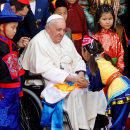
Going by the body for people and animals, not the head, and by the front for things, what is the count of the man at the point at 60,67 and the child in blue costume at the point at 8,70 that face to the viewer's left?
0

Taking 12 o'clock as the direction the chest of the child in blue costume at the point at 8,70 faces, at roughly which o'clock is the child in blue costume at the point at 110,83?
the child in blue costume at the point at 110,83 is roughly at 11 o'clock from the child in blue costume at the point at 8,70.

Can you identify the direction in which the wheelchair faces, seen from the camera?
facing the viewer and to the right of the viewer

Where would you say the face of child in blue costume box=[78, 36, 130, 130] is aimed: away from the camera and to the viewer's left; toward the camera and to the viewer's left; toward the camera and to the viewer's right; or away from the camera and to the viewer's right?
away from the camera and to the viewer's left

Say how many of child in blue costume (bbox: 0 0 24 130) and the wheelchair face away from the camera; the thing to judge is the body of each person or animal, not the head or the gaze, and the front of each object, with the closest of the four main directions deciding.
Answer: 0

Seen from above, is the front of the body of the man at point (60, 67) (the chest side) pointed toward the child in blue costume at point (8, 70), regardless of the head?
no

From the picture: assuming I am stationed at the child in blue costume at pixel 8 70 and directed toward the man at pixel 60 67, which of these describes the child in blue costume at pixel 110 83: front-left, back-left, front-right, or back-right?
front-right
